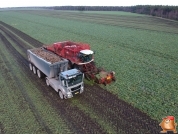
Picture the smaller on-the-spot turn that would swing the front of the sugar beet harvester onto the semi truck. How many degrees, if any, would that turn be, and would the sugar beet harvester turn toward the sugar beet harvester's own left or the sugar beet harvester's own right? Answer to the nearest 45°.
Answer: approximately 90° to the sugar beet harvester's own right

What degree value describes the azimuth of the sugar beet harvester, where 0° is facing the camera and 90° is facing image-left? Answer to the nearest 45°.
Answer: approximately 315°

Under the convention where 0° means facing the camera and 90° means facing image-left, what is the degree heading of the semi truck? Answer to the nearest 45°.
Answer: approximately 315°

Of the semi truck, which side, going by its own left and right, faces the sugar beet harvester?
left
